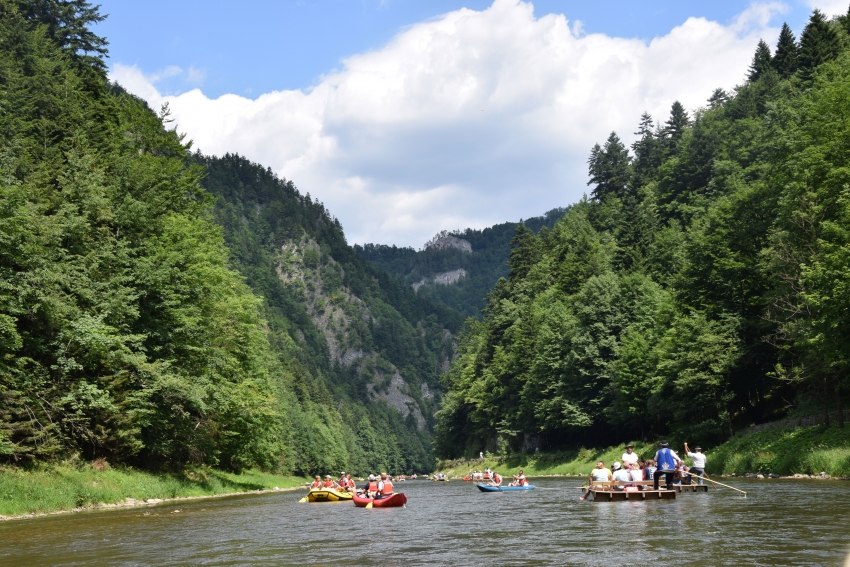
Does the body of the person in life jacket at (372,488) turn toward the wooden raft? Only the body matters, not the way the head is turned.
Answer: no

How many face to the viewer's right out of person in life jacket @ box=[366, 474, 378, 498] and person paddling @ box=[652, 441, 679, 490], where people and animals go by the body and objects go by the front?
0

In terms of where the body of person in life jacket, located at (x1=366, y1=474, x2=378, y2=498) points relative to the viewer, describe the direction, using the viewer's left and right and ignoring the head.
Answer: facing away from the viewer and to the left of the viewer

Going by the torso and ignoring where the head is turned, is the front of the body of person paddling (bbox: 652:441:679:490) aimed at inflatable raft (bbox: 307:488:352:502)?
no

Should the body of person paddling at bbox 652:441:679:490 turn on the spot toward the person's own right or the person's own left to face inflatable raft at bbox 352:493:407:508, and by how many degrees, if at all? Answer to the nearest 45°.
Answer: approximately 90° to the person's own left

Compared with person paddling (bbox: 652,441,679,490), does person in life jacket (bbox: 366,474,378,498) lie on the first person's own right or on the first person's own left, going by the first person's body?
on the first person's own left

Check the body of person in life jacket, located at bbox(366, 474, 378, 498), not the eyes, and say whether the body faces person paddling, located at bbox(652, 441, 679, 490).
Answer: no

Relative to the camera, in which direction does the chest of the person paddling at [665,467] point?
away from the camera
